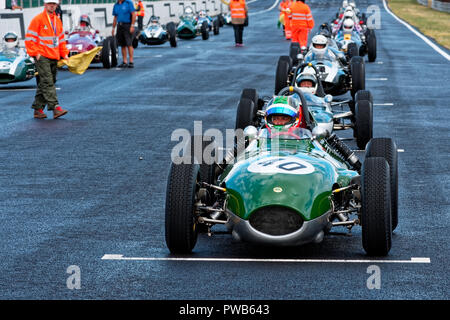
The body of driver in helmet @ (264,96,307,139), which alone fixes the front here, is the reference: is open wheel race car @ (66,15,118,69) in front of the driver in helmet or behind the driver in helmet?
behind

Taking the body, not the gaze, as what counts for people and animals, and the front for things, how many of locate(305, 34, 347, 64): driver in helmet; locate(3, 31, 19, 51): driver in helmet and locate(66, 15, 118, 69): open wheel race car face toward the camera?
3

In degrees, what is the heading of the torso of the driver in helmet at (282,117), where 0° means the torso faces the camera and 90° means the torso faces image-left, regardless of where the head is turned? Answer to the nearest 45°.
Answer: approximately 0°

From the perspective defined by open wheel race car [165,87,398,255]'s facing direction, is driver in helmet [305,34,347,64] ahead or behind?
behind

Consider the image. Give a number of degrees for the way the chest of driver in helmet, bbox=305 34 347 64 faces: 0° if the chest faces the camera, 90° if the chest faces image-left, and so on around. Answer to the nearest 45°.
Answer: approximately 0°
